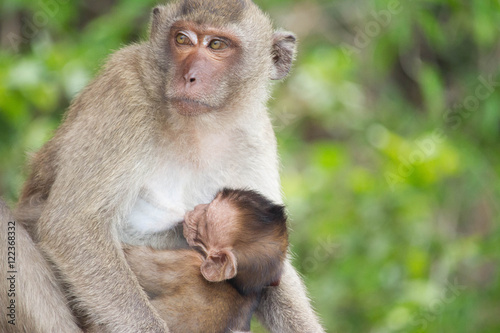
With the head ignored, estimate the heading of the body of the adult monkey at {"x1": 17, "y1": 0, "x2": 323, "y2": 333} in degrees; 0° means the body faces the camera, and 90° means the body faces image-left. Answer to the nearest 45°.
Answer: approximately 315°
